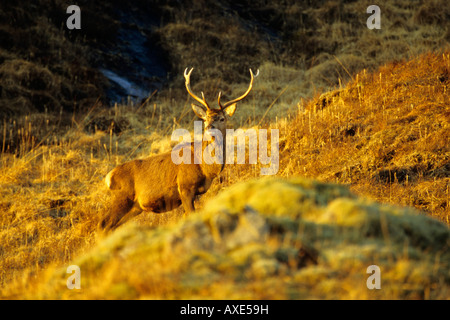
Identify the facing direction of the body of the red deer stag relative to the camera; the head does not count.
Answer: to the viewer's right
